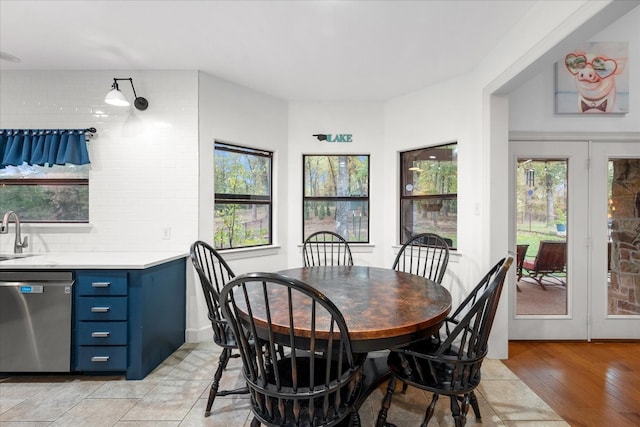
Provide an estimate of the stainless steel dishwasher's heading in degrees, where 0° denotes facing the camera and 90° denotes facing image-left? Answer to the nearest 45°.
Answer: approximately 0°

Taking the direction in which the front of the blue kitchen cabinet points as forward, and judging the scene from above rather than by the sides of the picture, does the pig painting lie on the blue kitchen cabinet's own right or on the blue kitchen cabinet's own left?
on the blue kitchen cabinet's own left

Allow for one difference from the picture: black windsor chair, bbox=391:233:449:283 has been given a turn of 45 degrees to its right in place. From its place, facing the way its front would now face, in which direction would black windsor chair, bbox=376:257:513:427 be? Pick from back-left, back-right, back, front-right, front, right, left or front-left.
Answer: left

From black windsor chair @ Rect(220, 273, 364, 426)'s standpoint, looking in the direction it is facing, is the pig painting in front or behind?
in front

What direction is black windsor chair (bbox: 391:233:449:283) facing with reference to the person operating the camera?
facing the viewer and to the left of the viewer

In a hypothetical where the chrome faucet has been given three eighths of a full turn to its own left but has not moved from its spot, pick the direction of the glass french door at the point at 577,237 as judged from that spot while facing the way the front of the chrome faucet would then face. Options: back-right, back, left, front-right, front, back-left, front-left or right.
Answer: front-right

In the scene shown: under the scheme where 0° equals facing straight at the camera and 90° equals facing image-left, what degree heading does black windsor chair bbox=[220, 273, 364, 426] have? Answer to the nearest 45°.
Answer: approximately 225°

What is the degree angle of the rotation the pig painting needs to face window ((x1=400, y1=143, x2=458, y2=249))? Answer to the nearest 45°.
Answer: approximately 90° to its right

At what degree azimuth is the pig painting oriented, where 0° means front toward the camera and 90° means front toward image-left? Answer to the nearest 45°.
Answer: approximately 0°
